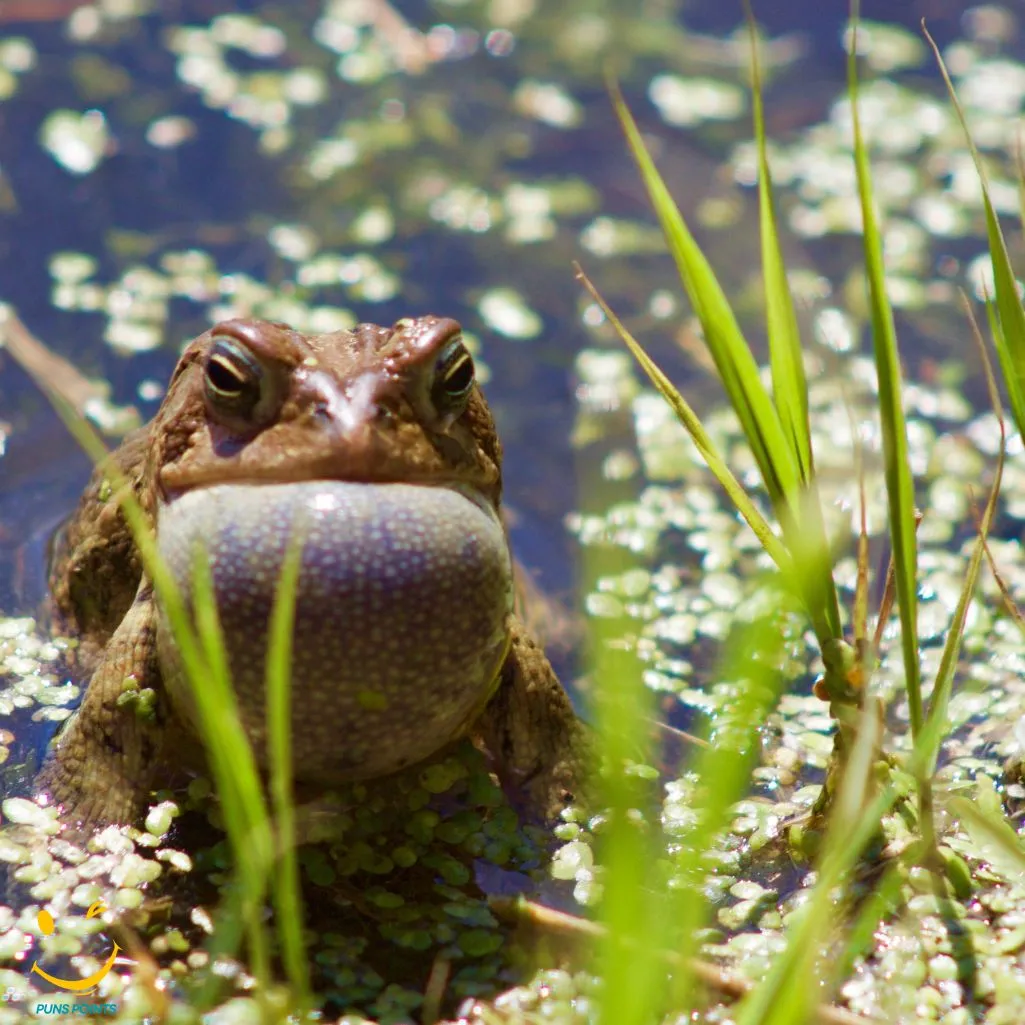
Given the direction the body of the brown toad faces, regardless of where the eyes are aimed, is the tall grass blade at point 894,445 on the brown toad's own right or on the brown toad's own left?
on the brown toad's own left

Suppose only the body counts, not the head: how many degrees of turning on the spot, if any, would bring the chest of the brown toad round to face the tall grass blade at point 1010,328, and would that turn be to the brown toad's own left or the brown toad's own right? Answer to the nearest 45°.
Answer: approximately 90° to the brown toad's own left

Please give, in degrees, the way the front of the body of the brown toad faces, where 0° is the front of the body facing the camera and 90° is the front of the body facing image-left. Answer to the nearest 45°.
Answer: approximately 0°

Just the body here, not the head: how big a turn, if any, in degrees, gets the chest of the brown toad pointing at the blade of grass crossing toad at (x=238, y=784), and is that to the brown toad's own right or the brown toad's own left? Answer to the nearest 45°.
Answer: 0° — it already faces it
